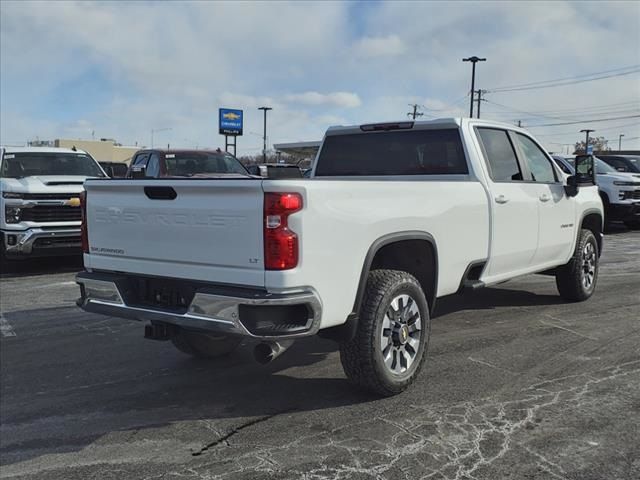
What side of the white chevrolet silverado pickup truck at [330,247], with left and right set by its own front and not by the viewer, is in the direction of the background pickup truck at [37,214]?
left

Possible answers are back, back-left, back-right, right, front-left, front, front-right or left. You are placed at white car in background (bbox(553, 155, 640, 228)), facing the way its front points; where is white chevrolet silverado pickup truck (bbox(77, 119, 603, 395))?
front-right

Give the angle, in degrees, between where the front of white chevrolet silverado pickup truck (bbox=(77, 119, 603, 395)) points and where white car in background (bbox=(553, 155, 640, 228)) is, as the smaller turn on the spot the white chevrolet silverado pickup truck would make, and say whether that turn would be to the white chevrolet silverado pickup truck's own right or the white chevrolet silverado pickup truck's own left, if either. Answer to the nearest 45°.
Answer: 0° — it already faces it

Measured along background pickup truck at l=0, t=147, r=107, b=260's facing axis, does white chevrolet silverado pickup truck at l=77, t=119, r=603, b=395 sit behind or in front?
in front

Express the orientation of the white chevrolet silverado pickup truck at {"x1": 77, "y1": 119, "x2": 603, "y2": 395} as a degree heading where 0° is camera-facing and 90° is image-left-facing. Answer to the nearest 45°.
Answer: approximately 225°

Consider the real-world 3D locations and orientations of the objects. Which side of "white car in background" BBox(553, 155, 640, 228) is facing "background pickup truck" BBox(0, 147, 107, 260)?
right

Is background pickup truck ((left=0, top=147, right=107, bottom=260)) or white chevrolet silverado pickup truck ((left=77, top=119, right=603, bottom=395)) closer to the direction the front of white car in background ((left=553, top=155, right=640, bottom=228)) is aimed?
the white chevrolet silverado pickup truck

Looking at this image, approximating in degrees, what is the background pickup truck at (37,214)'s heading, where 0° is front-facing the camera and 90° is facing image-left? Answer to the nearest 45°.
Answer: approximately 315°

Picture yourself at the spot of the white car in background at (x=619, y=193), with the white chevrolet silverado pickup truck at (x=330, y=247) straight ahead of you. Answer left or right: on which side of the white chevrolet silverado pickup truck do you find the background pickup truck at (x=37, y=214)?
right

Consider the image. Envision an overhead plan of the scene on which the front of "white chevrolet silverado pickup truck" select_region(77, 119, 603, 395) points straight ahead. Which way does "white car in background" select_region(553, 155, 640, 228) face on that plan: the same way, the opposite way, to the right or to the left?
to the right

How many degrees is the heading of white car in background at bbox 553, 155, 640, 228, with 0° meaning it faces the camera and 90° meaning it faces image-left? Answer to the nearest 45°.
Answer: approximately 315°

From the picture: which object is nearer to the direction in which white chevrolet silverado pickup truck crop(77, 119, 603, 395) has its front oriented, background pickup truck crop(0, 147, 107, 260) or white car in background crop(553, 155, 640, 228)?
the white car in background
